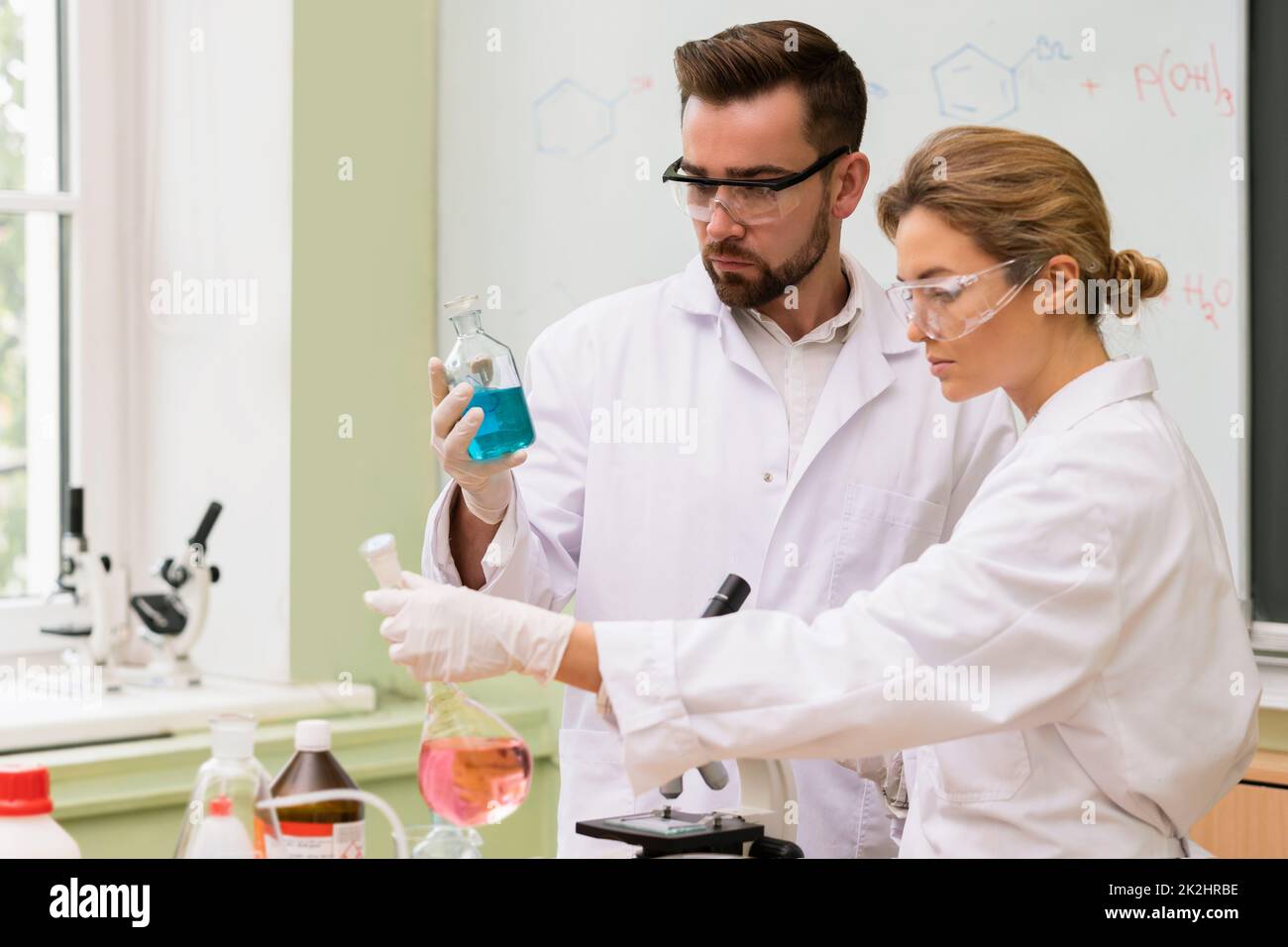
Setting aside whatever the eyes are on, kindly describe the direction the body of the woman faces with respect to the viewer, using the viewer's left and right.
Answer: facing to the left of the viewer

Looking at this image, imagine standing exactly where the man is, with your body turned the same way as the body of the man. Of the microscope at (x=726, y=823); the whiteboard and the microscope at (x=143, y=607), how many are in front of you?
1

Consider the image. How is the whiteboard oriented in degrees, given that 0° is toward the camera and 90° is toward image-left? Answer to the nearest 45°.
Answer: approximately 0°

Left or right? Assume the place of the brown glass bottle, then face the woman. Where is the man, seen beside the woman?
left

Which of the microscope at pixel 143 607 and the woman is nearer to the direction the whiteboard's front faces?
the woman

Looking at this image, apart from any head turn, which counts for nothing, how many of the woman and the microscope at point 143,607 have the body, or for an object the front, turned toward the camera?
0

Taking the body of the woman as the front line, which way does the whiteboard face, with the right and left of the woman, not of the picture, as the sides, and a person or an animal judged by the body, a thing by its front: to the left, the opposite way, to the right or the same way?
to the left

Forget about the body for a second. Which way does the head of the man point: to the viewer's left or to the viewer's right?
to the viewer's left

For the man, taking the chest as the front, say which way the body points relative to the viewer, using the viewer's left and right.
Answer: facing the viewer
